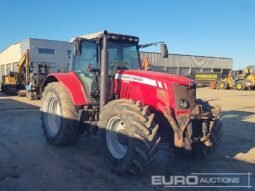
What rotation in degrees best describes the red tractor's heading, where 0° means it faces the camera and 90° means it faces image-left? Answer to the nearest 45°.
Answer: approximately 315°

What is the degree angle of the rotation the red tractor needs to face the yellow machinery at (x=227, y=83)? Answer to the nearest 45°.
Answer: approximately 135° to its left

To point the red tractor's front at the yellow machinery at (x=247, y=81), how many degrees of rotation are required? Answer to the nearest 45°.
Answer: approximately 90° to its left

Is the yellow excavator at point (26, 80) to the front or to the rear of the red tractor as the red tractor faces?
to the rear

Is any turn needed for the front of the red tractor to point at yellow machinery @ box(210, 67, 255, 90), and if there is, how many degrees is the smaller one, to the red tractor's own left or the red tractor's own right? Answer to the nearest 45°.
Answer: approximately 90° to the red tractor's own left
